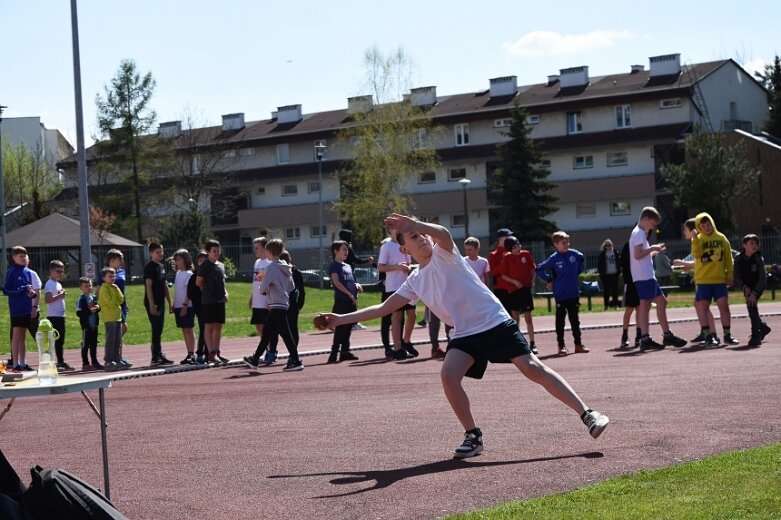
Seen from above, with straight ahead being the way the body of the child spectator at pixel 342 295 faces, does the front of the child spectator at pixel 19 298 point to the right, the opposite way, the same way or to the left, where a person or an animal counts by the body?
the same way

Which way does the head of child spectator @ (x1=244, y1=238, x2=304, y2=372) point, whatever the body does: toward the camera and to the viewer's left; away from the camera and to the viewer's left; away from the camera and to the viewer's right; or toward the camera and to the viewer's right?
away from the camera and to the viewer's left

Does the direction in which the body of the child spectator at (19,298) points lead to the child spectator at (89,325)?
no

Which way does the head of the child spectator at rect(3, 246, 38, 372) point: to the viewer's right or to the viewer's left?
to the viewer's right

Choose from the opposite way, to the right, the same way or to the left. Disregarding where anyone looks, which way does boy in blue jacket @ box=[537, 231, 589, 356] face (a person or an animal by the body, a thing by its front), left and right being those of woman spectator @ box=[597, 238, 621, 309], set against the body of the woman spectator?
the same way

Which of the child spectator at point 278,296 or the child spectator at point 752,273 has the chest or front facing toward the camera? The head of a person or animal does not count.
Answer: the child spectator at point 752,273

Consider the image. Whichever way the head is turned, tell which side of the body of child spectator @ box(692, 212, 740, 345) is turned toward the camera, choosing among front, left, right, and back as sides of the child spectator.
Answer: front

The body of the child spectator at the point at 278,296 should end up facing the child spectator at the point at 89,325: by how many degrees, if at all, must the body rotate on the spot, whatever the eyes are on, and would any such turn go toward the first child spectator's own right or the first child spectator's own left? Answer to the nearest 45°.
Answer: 0° — they already face them

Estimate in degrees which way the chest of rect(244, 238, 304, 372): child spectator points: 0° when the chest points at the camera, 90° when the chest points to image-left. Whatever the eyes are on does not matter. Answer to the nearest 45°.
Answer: approximately 135°

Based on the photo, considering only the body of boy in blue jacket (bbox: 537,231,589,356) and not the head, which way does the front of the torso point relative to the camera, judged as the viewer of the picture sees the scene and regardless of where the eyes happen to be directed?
toward the camera

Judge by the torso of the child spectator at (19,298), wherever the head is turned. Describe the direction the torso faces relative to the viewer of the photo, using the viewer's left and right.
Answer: facing the viewer and to the right of the viewer
